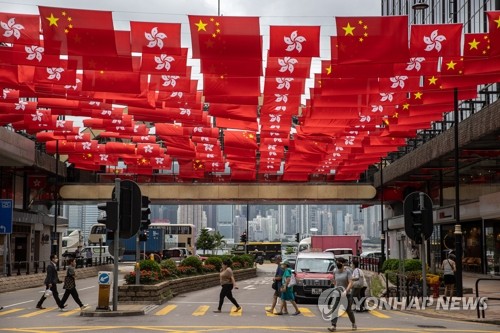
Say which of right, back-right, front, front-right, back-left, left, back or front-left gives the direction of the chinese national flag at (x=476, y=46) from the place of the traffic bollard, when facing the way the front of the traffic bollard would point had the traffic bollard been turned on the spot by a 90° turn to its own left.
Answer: front

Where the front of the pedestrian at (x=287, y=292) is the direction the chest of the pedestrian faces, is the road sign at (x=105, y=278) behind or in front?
in front

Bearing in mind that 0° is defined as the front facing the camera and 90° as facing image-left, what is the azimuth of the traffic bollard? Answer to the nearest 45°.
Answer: approximately 0°

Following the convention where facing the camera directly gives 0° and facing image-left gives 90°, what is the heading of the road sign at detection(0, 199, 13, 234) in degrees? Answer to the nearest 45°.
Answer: approximately 0°
